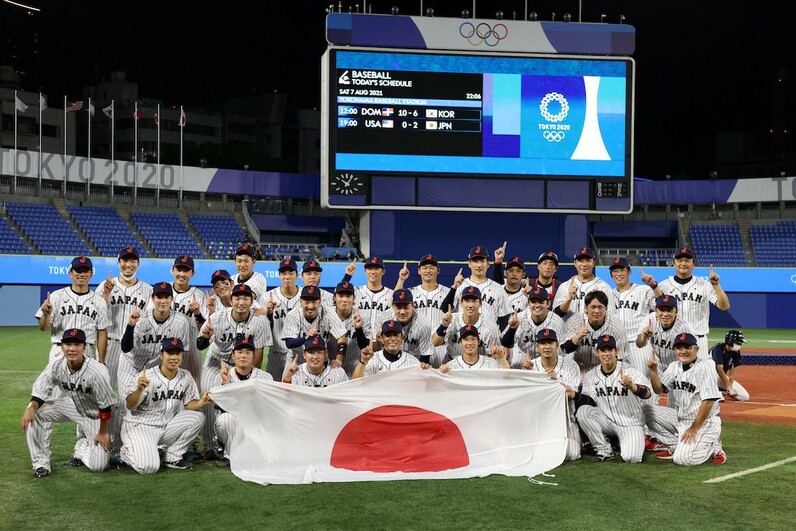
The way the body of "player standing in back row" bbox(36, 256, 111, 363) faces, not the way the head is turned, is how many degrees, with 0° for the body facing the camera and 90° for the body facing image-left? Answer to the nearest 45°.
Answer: approximately 0°

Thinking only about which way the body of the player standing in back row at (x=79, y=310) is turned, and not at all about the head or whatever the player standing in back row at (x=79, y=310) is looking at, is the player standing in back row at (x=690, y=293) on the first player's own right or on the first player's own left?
on the first player's own left

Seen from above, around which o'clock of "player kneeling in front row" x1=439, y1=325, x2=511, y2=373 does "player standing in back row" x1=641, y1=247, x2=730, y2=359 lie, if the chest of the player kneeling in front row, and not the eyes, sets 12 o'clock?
The player standing in back row is roughly at 8 o'clock from the player kneeling in front row.

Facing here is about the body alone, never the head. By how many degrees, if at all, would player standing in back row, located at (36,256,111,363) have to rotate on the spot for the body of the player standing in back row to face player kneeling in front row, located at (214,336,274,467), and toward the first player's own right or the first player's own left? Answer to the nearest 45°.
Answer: approximately 45° to the first player's own left

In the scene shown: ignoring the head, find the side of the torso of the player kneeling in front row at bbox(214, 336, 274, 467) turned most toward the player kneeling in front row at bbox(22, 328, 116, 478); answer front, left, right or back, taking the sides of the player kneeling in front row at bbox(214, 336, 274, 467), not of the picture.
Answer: right
